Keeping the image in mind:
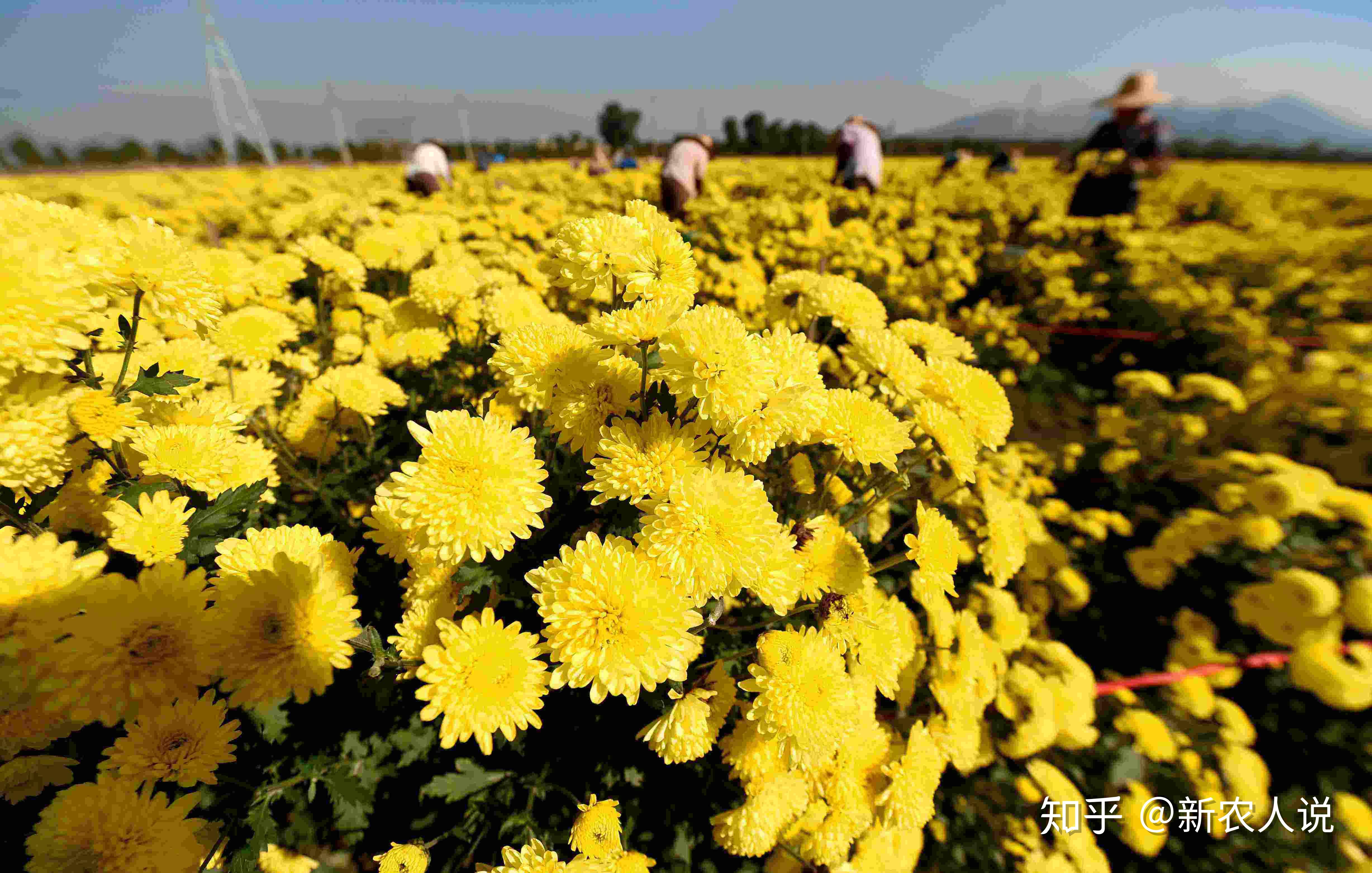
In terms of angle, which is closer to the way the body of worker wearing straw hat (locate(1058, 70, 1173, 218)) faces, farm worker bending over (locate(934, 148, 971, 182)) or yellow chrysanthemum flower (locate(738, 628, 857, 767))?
the yellow chrysanthemum flower

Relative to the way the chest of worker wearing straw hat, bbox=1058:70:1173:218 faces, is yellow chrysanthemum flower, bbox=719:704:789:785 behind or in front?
in front

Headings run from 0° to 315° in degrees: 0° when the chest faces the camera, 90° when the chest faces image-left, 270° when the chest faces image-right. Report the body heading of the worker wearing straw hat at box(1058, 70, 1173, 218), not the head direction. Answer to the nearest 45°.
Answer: approximately 45°

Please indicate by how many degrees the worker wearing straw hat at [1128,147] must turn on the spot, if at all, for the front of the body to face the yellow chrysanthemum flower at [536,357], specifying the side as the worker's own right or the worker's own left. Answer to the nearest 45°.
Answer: approximately 45° to the worker's own left

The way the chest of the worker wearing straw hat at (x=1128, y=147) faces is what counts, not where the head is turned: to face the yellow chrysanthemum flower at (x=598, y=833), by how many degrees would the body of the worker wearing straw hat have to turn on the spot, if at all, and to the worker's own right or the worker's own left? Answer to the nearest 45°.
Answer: approximately 45° to the worker's own left

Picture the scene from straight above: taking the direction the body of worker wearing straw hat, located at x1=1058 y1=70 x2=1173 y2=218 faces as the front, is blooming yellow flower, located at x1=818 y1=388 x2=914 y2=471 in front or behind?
in front

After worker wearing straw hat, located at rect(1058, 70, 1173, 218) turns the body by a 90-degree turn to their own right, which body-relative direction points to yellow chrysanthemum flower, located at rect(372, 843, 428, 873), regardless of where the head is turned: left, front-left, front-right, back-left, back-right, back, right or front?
back-left

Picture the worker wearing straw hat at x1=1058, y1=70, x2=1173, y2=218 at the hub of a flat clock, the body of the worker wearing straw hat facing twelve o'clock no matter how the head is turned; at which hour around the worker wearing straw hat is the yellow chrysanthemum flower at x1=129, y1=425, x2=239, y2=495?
The yellow chrysanthemum flower is roughly at 11 o'clock from the worker wearing straw hat.

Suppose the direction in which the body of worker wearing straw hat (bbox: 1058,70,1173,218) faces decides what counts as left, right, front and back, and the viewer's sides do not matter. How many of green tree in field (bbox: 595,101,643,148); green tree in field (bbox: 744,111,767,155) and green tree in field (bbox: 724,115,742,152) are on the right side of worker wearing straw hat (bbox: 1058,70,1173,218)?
3

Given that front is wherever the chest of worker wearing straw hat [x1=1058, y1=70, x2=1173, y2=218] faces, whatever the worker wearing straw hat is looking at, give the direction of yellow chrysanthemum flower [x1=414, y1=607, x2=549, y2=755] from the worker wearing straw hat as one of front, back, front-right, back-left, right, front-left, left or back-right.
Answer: front-left

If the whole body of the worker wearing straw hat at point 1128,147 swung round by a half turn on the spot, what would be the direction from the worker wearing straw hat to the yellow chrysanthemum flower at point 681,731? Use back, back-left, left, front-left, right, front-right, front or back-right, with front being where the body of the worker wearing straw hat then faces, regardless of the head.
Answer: back-right

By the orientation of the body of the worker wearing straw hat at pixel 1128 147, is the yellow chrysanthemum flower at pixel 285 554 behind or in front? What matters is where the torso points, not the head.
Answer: in front

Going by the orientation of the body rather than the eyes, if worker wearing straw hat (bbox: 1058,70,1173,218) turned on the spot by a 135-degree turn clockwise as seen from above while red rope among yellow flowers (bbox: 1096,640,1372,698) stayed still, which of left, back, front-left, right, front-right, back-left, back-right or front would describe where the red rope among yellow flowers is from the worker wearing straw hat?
back

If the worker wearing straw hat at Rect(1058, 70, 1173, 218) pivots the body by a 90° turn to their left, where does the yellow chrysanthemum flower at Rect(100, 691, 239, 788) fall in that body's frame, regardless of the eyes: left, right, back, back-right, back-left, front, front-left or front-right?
front-right

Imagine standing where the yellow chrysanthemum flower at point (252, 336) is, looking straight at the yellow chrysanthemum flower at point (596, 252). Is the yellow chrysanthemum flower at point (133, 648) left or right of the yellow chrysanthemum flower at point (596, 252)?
right

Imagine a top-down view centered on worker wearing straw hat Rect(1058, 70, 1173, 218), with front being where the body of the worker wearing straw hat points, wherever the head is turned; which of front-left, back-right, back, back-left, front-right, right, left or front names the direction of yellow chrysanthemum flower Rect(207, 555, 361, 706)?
front-left
